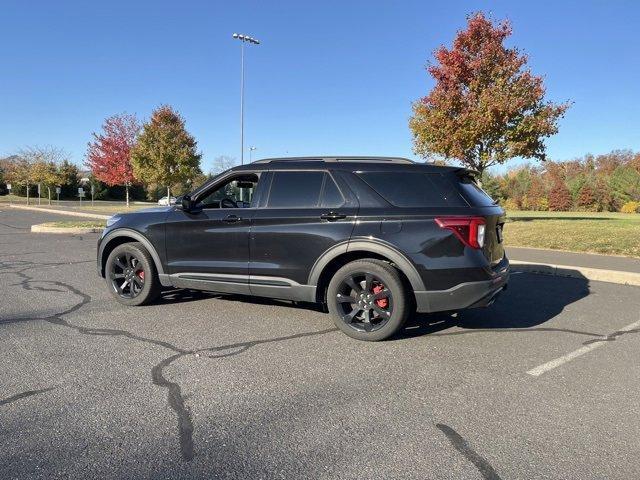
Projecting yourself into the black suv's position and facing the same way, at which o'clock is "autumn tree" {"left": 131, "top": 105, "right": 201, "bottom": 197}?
The autumn tree is roughly at 1 o'clock from the black suv.

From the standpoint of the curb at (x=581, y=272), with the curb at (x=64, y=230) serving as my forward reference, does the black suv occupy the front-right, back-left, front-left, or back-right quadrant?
front-left

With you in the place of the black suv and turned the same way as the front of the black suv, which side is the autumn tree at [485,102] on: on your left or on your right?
on your right

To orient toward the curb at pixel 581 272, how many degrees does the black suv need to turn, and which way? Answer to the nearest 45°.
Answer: approximately 90° to its right

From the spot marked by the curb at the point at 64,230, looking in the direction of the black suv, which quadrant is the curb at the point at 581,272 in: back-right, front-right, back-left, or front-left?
front-left

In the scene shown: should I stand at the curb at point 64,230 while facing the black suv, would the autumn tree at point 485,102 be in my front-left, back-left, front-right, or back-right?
front-left

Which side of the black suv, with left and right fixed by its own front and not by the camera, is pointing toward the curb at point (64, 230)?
front

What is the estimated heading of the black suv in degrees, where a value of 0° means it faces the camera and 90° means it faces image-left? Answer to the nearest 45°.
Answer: approximately 135°

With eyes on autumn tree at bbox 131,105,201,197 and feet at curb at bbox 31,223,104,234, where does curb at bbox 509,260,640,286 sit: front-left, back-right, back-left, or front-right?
back-right
